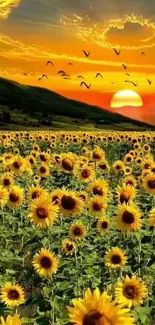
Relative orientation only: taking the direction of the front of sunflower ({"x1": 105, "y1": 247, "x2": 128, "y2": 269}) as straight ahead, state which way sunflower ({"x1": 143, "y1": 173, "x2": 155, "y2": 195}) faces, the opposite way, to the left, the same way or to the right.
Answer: the same way

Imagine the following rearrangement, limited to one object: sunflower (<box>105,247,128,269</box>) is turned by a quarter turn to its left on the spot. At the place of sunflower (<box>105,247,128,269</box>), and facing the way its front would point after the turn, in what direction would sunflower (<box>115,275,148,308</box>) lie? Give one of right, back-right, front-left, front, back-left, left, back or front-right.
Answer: right

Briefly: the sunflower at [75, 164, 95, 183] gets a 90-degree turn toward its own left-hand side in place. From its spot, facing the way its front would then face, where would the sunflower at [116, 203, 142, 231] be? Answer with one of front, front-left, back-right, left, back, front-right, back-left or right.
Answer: right

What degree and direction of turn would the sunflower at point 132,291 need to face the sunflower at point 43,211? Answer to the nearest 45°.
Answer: approximately 135° to its right

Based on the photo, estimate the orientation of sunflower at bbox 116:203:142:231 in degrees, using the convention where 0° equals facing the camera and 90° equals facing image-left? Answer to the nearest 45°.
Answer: approximately 0°

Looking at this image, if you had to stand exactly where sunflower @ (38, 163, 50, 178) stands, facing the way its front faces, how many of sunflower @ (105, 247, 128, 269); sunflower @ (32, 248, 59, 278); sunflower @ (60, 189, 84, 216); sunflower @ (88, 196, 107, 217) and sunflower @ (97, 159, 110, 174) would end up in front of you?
4

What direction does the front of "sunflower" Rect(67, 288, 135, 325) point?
toward the camera

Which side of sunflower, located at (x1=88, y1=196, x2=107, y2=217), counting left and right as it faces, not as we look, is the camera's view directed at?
front

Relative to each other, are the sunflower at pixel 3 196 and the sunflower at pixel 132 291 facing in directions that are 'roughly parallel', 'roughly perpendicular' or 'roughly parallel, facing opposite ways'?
roughly parallel

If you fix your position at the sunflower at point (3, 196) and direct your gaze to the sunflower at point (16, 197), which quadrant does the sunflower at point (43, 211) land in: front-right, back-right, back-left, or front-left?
front-right

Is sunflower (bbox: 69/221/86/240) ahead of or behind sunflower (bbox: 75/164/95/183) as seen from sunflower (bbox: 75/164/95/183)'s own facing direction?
ahead

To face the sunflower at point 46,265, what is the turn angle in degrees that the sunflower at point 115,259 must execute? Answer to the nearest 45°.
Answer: approximately 45° to its right

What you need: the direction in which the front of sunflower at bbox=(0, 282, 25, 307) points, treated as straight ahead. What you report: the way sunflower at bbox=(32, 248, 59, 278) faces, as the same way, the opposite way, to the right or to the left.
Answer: the same way

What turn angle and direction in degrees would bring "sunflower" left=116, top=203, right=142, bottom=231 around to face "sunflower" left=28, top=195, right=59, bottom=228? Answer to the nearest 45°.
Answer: approximately 90° to its right

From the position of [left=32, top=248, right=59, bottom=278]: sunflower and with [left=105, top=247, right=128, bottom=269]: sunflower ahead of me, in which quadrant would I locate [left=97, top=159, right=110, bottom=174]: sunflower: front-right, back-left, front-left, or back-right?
front-left

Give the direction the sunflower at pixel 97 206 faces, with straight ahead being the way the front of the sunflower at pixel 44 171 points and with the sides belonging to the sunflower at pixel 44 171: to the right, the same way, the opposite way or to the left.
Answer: the same way

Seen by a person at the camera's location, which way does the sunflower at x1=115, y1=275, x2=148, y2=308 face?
facing the viewer
